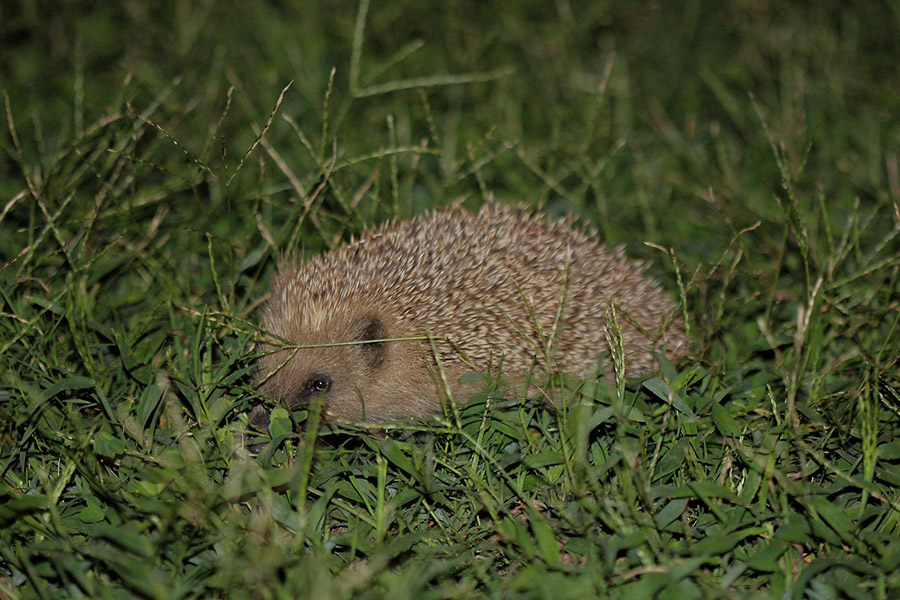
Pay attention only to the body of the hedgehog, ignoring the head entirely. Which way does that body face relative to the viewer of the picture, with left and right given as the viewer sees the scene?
facing to the left of the viewer
